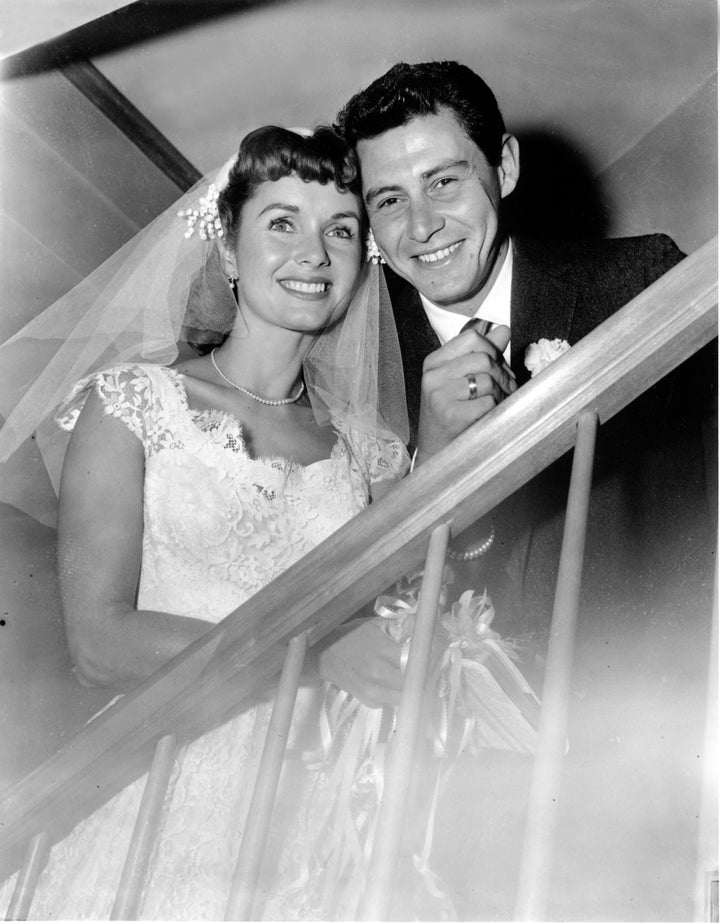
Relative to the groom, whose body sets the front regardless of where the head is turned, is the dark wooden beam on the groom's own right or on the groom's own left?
on the groom's own right

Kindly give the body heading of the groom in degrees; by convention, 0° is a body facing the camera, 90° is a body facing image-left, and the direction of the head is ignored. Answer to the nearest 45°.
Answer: approximately 45°

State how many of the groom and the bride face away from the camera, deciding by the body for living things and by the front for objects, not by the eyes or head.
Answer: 0

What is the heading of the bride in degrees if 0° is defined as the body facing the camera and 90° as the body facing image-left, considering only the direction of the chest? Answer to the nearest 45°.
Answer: approximately 315°
